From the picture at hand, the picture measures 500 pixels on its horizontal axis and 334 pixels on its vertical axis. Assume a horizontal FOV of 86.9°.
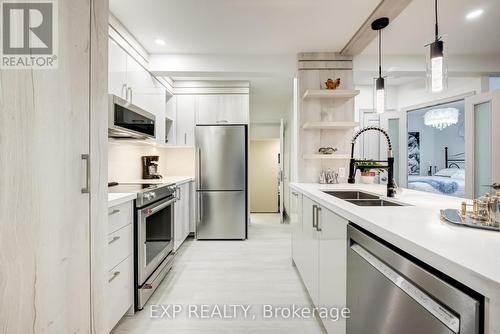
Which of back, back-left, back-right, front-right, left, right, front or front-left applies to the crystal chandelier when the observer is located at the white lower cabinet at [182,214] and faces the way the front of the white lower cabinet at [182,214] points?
front

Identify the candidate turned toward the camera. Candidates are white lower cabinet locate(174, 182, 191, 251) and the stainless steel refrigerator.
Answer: the stainless steel refrigerator

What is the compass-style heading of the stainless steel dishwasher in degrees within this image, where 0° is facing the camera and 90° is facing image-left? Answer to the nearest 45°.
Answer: approximately 45°

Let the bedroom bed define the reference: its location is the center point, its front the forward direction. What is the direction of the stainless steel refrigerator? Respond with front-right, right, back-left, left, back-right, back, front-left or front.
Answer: front

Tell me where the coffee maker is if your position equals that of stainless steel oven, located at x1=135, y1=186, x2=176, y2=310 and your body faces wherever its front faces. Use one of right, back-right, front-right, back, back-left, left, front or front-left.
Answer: back-left

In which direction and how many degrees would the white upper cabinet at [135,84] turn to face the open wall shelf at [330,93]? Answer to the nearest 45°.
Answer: approximately 45° to its left

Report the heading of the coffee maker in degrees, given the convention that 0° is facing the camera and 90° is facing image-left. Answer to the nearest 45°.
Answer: approximately 315°

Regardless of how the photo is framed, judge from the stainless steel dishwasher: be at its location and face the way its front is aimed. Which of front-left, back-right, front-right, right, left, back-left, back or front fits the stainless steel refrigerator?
right

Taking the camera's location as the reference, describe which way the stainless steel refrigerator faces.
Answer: facing the viewer

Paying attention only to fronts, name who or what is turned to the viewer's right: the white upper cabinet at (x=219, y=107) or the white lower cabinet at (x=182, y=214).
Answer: the white lower cabinet

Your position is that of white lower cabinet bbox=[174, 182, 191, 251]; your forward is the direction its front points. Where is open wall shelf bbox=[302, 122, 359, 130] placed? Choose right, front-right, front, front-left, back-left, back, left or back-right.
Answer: front-right

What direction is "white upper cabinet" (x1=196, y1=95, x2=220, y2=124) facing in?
toward the camera

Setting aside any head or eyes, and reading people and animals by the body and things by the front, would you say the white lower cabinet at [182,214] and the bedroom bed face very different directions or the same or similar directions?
very different directions

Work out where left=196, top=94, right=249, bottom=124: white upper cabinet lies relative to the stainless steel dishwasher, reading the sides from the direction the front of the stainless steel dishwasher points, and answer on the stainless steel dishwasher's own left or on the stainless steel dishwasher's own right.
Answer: on the stainless steel dishwasher's own right
